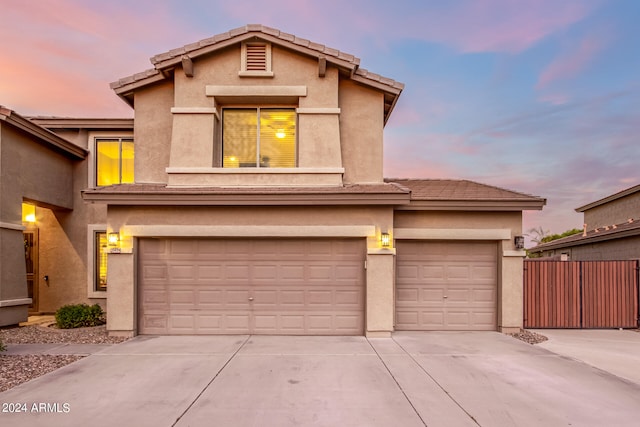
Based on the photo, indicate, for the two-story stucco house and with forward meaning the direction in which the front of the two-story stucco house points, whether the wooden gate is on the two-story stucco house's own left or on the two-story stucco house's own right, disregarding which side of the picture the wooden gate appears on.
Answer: on the two-story stucco house's own left

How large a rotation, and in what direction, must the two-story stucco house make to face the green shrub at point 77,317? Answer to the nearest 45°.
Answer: approximately 90° to its right

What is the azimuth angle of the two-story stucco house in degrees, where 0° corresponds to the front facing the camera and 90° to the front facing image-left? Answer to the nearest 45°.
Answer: approximately 0°
